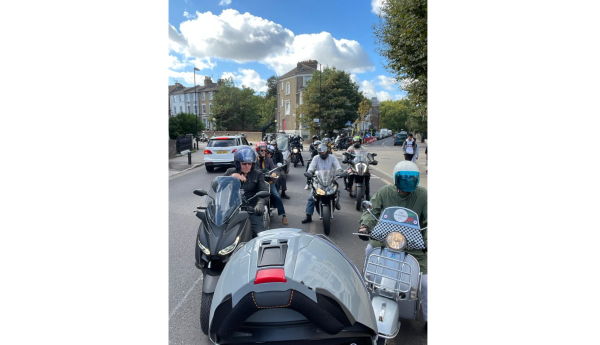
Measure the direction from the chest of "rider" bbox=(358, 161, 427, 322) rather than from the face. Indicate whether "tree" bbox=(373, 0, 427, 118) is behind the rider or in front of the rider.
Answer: behind

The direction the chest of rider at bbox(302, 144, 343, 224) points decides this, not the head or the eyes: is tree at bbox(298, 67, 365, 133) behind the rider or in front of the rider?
behind

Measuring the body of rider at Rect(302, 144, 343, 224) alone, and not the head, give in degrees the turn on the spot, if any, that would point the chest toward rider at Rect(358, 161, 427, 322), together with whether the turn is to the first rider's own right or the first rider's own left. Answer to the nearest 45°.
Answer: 0° — they already face them
